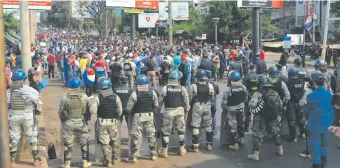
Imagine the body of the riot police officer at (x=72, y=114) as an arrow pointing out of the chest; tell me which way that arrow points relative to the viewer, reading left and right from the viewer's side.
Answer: facing away from the viewer

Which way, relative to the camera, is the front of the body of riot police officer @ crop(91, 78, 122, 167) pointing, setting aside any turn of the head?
away from the camera

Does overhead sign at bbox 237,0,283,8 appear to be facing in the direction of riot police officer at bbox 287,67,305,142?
yes

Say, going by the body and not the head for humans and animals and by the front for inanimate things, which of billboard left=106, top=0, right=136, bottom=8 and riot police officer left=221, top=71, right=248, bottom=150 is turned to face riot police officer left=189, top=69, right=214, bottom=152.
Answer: the billboard

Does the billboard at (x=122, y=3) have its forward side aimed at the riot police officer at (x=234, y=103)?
yes

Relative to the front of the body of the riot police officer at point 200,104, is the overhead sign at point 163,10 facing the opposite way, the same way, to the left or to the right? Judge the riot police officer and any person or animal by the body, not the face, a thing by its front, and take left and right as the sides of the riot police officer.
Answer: the opposite way

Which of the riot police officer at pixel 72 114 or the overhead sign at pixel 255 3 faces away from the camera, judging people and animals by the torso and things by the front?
the riot police officer

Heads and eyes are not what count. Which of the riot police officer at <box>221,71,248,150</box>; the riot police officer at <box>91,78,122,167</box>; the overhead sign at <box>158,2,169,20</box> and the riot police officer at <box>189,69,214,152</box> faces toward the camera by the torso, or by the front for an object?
the overhead sign

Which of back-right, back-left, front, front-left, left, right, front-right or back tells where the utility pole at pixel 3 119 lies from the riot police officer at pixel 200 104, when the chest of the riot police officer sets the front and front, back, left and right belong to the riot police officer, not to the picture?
back-left

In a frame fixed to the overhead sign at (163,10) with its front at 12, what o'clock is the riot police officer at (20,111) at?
The riot police officer is roughly at 12 o'clock from the overhead sign.

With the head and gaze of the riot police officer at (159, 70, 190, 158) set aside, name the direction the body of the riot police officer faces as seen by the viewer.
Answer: away from the camera
